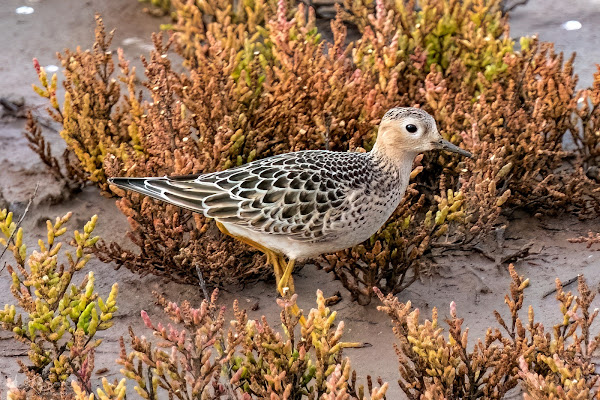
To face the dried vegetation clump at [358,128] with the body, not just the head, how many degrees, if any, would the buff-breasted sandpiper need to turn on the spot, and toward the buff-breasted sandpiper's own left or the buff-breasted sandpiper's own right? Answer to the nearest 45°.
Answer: approximately 90° to the buff-breasted sandpiper's own left

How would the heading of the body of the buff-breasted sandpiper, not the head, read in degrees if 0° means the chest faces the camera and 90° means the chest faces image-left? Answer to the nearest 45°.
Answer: approximately 270°

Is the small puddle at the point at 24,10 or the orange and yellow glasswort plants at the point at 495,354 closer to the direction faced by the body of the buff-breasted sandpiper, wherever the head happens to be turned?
the orange and yellow glasswort plants

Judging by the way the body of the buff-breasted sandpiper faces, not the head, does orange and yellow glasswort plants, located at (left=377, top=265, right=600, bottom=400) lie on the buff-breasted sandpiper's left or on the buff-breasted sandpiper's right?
on the buff-breasted sandpiper's right

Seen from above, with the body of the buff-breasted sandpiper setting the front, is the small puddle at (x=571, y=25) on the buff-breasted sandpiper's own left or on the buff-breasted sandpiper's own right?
on the buff-breasted sandpiper's own left
